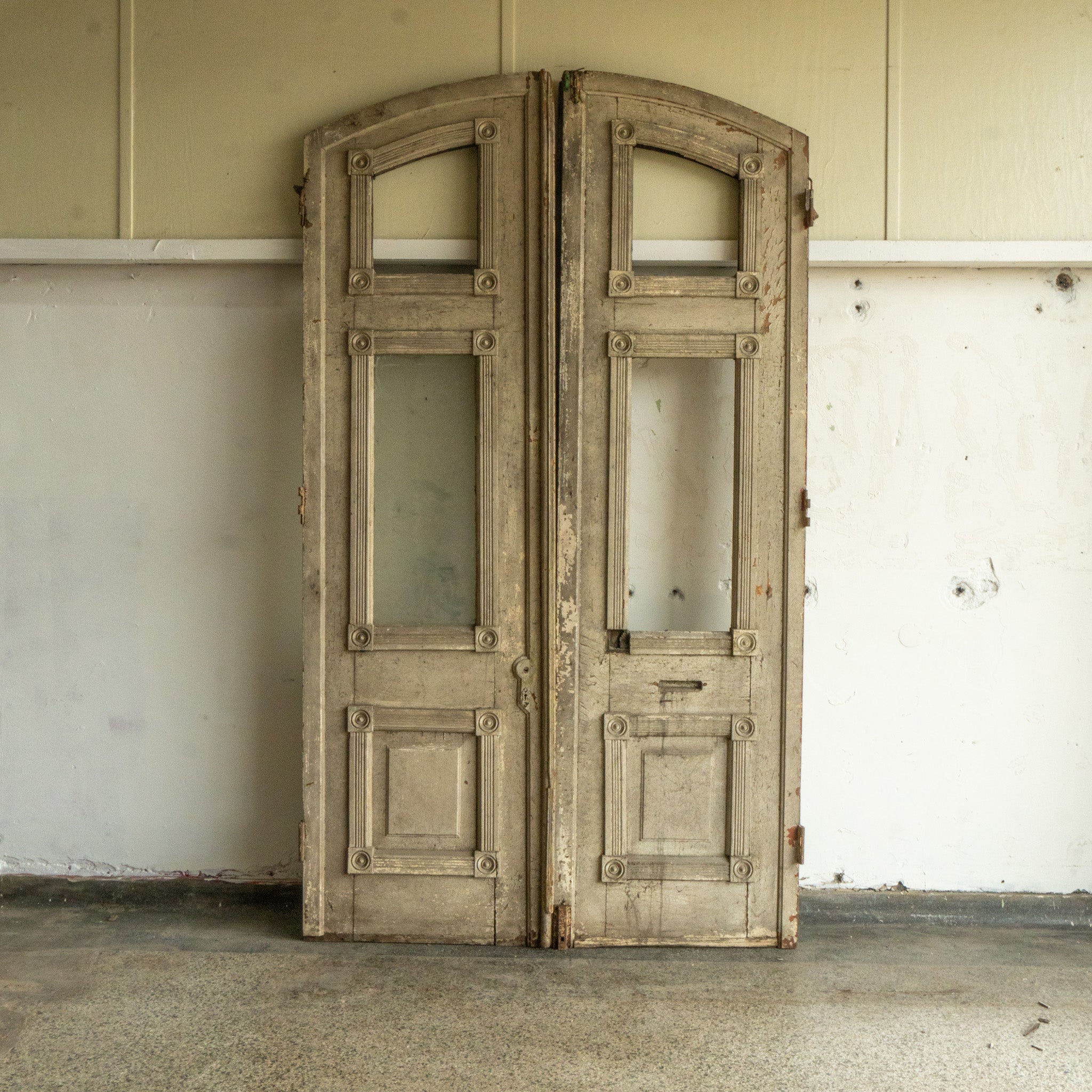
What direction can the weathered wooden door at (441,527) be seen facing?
toward the camera

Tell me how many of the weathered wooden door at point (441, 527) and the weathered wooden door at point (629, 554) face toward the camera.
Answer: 2

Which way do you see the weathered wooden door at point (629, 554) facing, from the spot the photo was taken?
facing the viewer

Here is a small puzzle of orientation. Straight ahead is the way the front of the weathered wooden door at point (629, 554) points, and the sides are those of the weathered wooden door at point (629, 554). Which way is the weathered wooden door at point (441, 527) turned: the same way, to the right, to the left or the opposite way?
the same way
